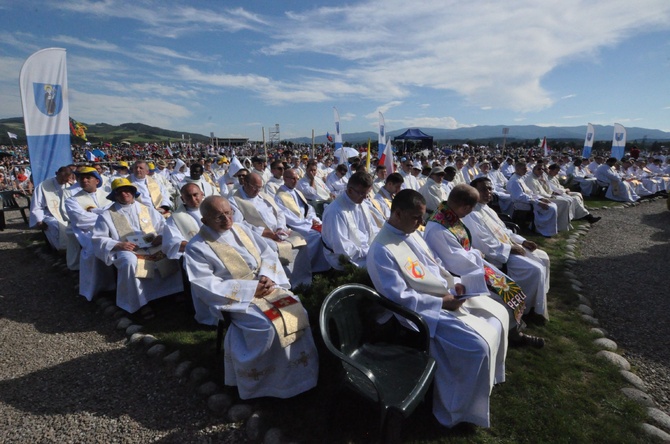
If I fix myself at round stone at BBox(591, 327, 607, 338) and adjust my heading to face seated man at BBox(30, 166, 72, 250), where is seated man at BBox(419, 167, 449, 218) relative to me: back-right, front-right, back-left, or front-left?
front-right

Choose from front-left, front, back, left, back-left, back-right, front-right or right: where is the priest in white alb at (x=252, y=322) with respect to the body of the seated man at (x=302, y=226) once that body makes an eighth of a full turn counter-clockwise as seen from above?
right

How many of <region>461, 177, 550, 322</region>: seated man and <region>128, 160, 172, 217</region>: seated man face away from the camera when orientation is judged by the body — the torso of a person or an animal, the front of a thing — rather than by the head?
0

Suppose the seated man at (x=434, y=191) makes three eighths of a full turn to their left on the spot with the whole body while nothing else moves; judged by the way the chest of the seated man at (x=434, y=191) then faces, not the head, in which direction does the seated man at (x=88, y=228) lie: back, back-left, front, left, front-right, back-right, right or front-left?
back-left

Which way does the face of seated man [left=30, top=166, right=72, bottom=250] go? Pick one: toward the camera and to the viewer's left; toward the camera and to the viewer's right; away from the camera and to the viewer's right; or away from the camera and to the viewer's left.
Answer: toward the camera and to the viewer's right

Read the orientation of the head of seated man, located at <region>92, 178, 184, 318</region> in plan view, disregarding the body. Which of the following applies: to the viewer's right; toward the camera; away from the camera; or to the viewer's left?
toward the camera

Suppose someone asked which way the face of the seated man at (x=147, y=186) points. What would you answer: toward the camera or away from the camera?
toward the camera

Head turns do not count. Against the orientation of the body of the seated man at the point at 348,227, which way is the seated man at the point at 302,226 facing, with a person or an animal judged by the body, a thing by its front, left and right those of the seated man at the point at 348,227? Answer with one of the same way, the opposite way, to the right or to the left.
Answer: the same way

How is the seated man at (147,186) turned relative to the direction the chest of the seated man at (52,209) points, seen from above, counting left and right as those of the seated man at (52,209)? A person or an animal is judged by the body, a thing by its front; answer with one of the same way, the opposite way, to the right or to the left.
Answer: the same way

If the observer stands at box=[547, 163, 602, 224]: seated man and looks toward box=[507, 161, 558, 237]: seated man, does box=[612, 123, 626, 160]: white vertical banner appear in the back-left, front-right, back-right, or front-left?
back-right
